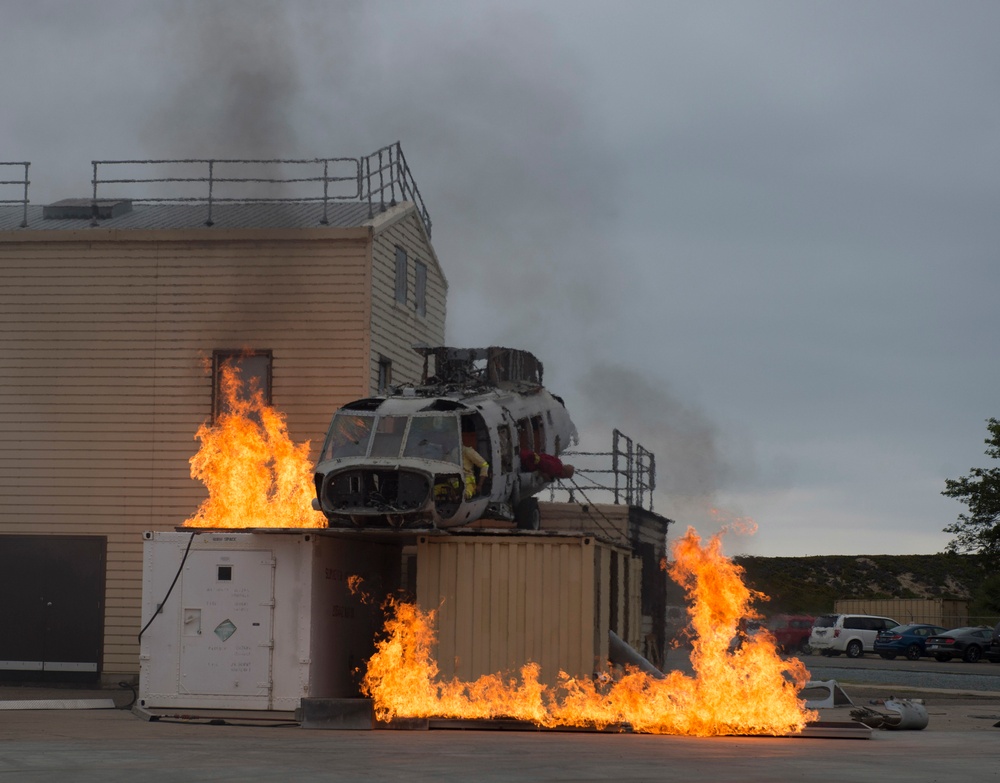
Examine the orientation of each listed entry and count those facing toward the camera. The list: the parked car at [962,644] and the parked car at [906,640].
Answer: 0

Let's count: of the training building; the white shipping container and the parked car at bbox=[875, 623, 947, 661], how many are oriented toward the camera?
2

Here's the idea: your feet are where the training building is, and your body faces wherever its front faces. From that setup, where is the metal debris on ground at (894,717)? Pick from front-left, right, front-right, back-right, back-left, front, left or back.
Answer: front-left

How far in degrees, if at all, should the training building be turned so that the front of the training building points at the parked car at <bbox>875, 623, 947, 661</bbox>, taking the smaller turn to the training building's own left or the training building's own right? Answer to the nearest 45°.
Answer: approximately 135° to the training building's own left
